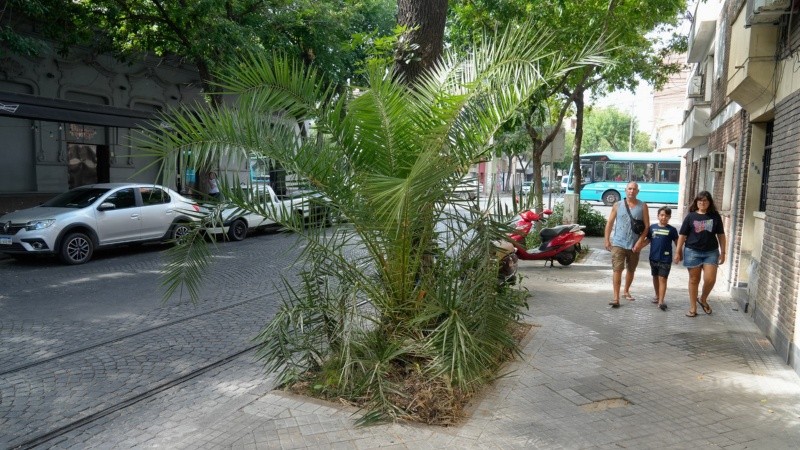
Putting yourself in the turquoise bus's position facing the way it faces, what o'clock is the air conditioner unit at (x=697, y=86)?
The air conditioner unit is roughly at 9 o'clock from the turquoise bus.

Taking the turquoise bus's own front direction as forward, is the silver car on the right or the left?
on its left

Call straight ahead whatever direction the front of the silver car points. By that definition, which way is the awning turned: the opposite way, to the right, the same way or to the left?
to the left

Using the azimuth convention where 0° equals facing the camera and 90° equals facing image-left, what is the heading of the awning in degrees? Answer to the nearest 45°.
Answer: approximately 315°

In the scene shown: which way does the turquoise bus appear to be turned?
to the viewer's left

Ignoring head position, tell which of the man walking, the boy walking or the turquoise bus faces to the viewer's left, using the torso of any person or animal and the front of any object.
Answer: the turquoise bus

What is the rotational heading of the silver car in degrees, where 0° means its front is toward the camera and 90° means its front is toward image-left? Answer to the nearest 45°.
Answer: approximately 45°

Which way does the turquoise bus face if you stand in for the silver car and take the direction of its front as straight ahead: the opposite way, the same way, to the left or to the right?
to the right

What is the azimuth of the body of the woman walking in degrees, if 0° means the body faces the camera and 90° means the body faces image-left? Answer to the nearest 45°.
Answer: approximately 0°

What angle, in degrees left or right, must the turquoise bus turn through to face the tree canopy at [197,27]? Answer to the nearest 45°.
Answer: approximately 45° to its left

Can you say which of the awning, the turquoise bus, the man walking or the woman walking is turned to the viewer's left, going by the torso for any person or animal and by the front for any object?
the turquoise bus

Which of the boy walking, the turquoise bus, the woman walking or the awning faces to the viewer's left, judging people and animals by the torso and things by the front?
the turquoise bus

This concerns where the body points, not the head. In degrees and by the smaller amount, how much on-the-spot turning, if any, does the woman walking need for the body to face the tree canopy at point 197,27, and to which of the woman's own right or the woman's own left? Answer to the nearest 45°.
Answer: approximately 90° to the woman's own right

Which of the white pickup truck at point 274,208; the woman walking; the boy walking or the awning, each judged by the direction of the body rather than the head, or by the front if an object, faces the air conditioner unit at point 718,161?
the awning
